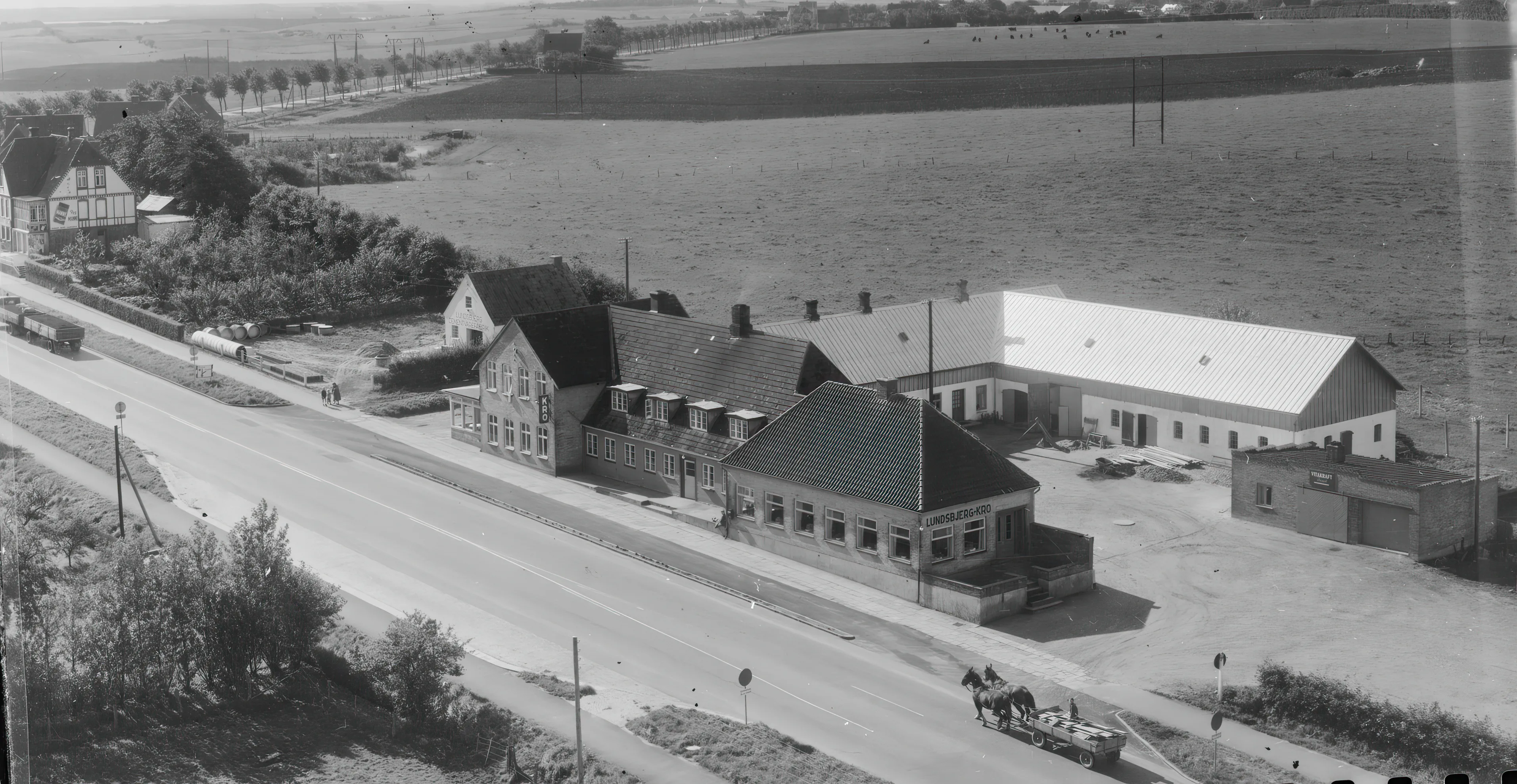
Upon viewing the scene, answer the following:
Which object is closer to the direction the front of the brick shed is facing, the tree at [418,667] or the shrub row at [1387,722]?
the tree

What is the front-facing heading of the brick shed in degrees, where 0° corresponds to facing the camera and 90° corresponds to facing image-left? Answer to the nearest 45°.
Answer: approximately 45°

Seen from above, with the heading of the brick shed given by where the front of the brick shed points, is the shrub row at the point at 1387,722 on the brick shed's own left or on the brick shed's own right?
on the brick shed's own left

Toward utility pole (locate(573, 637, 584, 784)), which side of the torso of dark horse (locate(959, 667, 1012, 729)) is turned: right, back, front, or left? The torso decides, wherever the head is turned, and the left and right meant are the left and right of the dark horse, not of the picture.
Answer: left

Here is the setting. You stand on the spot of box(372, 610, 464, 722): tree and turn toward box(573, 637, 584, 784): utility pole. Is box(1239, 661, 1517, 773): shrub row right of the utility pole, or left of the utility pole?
left

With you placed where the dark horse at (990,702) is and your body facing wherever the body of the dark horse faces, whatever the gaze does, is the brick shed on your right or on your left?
on your right

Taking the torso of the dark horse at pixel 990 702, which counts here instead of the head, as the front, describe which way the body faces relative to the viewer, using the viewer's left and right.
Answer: facing away from the viewer and to the left of the viewer

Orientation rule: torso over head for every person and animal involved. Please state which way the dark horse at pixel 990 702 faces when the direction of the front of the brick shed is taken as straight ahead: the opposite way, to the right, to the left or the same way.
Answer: to the right
